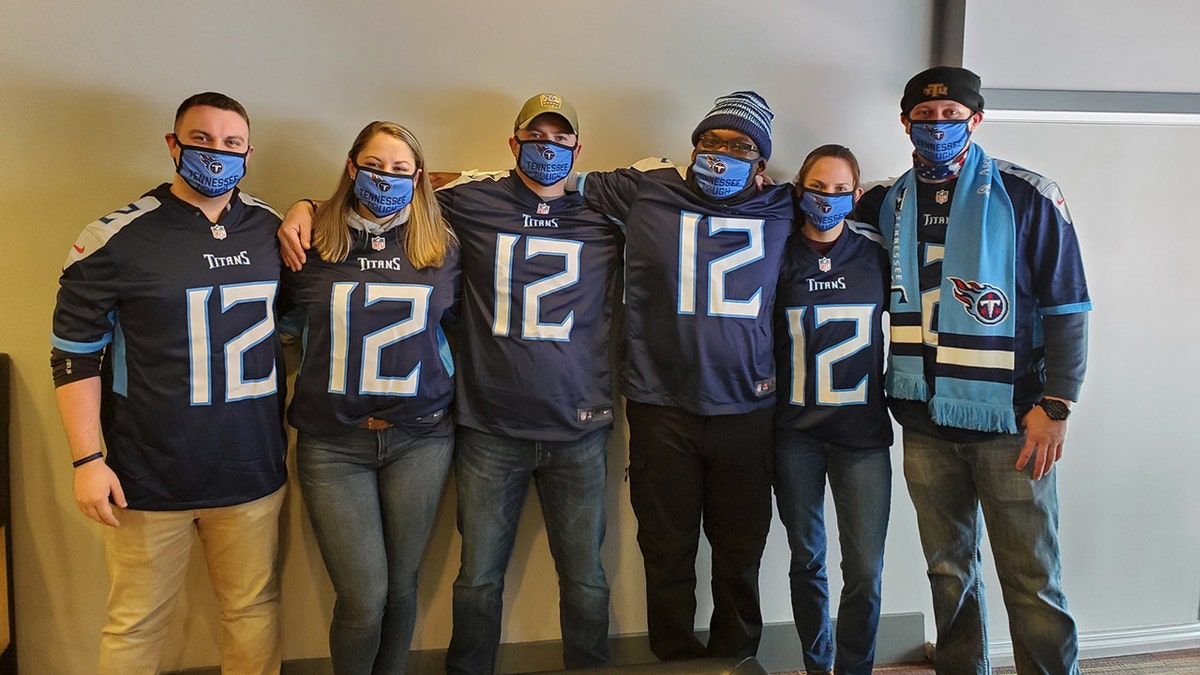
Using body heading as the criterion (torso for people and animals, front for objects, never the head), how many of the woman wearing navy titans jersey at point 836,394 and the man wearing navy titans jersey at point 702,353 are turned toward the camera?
2

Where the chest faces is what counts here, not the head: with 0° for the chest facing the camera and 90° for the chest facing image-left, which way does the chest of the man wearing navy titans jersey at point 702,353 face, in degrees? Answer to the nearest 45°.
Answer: approximately 0°

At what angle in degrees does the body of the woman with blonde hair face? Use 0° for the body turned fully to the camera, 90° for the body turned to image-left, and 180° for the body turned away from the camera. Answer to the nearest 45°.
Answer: approximately 0°

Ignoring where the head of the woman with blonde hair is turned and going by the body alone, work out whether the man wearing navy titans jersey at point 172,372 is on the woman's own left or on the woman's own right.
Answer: on the woman's own right

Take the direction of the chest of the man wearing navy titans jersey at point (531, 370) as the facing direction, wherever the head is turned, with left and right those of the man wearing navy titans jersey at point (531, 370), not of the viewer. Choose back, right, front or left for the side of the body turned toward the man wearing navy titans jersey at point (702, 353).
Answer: left
